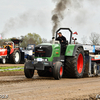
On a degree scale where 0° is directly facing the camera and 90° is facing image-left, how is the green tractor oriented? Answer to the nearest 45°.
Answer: approximately 45°

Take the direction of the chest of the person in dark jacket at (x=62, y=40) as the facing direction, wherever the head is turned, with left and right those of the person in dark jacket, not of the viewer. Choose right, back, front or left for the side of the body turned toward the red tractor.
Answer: right

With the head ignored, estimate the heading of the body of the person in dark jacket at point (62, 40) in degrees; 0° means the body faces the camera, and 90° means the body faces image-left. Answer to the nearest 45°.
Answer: approximately 45°

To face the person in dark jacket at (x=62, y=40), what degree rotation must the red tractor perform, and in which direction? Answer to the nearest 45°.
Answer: approximately 45° to its left
